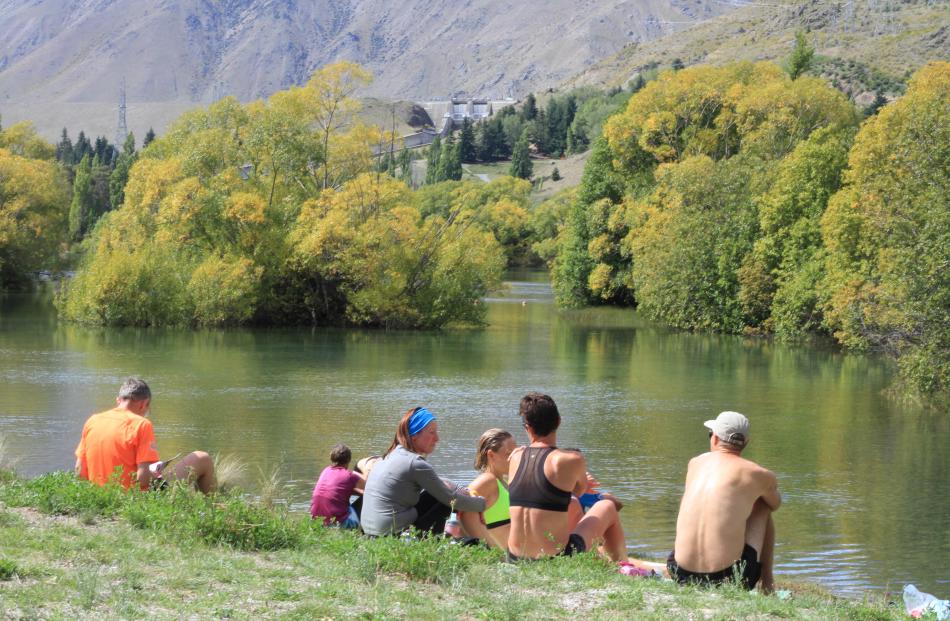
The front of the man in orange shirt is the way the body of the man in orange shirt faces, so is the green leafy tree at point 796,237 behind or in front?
in front

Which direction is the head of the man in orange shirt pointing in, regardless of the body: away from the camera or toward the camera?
away from the camera

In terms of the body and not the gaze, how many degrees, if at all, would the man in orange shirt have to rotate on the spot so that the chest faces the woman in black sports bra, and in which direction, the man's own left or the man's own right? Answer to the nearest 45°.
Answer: approximately 90° to the man's own right

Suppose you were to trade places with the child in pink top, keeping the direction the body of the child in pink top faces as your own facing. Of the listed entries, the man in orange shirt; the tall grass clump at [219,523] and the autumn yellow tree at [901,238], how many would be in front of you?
1

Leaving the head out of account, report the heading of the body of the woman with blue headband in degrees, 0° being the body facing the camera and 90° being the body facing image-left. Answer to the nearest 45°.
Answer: approximately 225°

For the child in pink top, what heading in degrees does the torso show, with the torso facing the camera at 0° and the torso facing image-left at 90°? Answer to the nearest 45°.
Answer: approximately 225°

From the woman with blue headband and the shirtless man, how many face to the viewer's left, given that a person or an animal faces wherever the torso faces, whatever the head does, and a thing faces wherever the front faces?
0

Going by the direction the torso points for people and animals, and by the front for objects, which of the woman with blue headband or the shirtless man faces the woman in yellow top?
the woman with blue headband

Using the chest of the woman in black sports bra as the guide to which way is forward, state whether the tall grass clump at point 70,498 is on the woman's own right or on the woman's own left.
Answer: on the woman's own left

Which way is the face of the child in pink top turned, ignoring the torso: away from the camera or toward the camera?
away from the camera

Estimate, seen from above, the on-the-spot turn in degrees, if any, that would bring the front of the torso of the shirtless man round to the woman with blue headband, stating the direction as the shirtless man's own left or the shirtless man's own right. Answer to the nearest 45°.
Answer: approximately 135° to the shirtless man's own left

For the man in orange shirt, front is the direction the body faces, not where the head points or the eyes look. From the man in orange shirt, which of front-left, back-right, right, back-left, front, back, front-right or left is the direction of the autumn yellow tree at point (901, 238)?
front

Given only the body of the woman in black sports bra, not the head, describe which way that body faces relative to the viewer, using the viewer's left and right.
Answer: facing away from the viewer and to the right of the viewer
